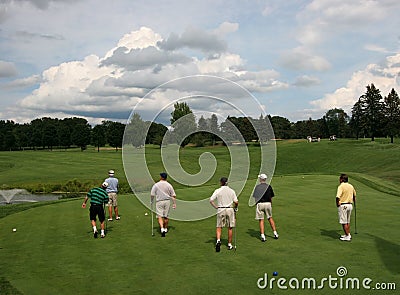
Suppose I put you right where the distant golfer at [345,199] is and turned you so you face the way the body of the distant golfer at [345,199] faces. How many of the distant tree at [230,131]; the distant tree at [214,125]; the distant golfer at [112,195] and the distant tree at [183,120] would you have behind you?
0

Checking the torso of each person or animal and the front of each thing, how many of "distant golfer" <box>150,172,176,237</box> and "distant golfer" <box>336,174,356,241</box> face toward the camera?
0

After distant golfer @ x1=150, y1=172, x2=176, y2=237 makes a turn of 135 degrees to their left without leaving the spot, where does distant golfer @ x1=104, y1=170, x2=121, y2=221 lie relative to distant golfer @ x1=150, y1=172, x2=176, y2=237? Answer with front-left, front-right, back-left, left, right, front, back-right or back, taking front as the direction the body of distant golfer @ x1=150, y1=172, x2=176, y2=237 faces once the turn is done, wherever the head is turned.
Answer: right

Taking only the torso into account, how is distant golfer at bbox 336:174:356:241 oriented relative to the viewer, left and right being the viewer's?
facing away from the viewer and to the left of the viewer

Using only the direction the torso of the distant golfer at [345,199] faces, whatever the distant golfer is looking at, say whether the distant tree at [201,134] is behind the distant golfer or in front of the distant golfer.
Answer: in front

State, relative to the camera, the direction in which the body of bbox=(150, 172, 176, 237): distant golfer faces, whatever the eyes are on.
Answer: away from the camera

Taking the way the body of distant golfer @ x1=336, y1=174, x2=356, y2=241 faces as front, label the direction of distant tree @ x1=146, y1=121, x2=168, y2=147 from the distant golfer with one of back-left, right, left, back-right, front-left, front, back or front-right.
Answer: front-left

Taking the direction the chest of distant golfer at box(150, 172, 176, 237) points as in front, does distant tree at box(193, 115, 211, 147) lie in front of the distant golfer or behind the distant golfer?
in front

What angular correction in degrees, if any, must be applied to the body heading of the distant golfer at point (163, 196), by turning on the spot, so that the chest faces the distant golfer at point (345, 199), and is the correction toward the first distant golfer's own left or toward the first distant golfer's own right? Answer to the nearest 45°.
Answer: approximately 90° to the first distant golfer's own right
